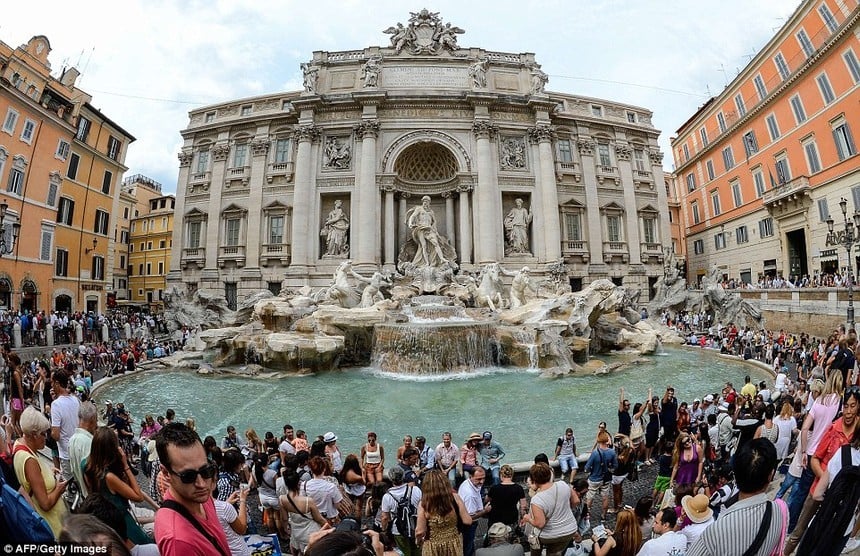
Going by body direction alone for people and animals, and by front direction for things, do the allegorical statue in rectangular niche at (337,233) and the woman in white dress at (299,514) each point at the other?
yes

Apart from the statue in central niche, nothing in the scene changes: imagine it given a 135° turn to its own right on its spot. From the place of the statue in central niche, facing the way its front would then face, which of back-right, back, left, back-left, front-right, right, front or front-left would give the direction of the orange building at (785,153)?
back-right

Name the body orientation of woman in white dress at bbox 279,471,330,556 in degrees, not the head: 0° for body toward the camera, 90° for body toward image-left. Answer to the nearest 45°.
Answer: approximately 180°

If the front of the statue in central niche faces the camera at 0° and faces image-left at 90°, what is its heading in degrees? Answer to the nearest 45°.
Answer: approximately 0°

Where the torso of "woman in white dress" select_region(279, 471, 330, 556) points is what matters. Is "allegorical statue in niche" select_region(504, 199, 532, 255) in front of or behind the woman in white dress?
in front

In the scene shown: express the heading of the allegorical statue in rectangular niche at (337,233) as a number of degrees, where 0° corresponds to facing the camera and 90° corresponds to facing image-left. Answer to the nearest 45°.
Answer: approximately 0°

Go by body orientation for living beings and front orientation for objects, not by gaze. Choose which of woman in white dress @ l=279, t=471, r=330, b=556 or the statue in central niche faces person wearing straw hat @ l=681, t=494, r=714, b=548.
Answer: the statue in central niche

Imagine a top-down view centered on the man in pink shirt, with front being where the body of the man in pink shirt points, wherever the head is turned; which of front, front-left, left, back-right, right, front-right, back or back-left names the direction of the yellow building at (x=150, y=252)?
back-left

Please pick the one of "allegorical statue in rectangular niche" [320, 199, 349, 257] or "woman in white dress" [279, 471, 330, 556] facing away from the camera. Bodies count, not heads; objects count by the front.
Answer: the woman in white dress

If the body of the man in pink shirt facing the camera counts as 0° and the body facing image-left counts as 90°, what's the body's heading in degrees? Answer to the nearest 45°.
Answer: approximately 315°

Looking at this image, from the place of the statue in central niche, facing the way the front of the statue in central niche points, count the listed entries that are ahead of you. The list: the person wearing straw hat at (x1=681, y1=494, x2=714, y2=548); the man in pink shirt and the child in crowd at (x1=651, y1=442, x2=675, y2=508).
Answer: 3

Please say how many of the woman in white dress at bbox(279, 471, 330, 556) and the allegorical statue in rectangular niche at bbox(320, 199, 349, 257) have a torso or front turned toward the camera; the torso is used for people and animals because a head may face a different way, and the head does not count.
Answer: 1
